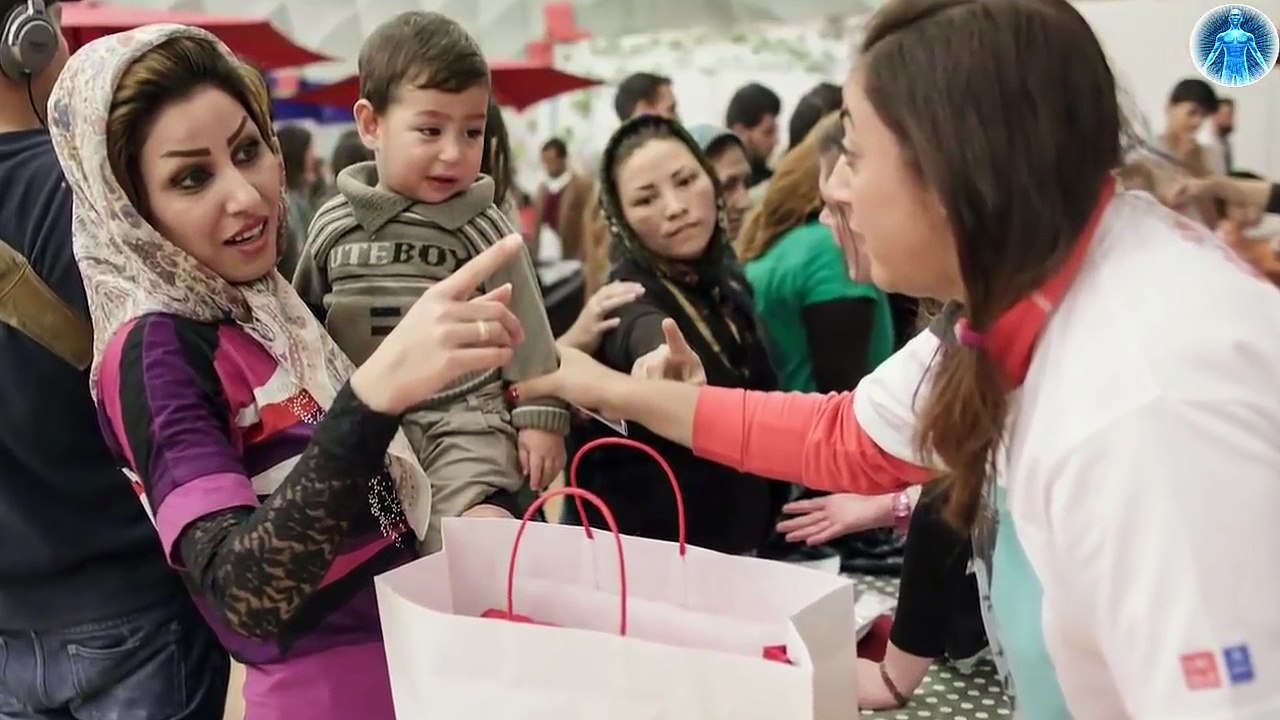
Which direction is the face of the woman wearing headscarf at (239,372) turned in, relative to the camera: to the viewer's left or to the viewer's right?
to the viewer's right

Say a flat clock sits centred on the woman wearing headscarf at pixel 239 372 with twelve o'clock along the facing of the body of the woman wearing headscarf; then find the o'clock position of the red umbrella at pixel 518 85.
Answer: The red umbrella is roughly at 8 o'clock from the woman wearing headscarf.

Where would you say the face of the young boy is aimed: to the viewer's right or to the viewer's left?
to the viewer's right

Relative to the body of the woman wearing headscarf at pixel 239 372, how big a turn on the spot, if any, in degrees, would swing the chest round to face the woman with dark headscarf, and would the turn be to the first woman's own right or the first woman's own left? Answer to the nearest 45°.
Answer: approximately 90° to the first woman's own left

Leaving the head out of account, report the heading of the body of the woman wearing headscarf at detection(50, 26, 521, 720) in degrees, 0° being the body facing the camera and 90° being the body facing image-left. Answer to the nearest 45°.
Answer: approximately 315°

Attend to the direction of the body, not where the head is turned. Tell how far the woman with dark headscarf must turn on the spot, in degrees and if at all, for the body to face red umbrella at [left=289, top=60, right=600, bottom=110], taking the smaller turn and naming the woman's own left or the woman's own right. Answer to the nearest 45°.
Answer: approximately 180°
